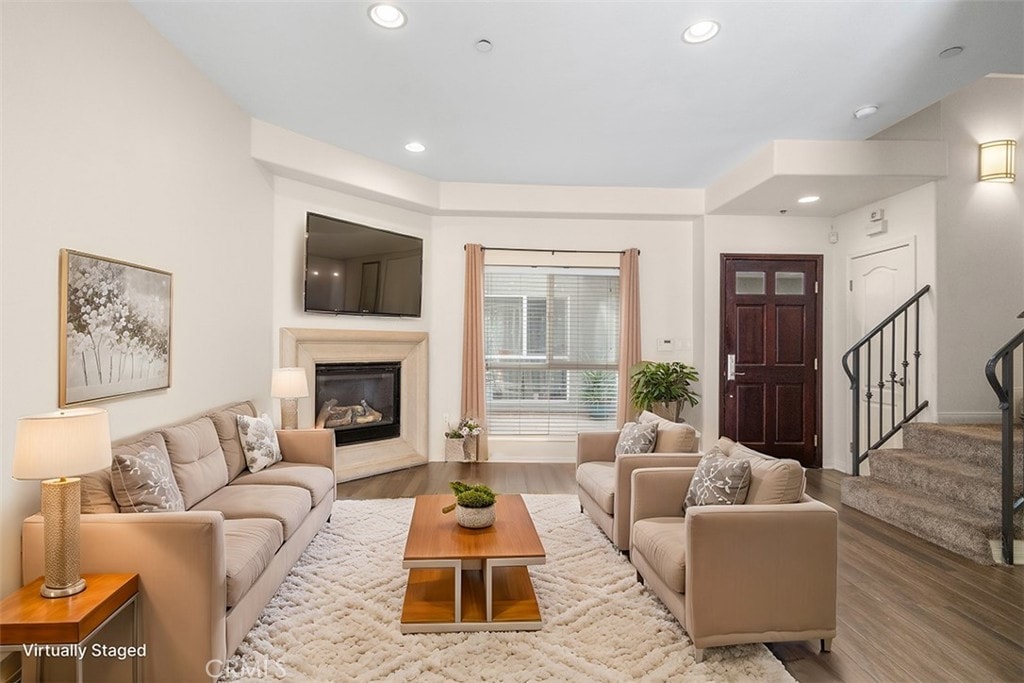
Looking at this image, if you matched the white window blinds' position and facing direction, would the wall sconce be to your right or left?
on your left

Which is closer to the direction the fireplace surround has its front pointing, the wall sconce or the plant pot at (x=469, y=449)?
the wall sconce

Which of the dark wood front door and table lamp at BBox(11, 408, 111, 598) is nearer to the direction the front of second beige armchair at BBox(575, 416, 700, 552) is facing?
the table lamp

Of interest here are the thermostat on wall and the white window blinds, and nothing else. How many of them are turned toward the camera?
2

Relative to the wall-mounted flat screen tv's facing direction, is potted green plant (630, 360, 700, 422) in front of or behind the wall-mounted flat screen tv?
in front

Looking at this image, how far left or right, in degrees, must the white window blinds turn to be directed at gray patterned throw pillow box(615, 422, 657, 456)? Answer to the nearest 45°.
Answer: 0° — it already faces it

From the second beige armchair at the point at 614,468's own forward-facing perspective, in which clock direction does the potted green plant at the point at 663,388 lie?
The potted green plant is roughly at 5 o'clock from the second beige armchair.

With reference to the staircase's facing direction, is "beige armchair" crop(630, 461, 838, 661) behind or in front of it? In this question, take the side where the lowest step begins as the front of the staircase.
in front

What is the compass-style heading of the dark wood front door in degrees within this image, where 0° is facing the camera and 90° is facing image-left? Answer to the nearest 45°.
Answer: approximately 0°

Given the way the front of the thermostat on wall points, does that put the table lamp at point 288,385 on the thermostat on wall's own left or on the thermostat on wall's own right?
on the thermostat on wall's own right
